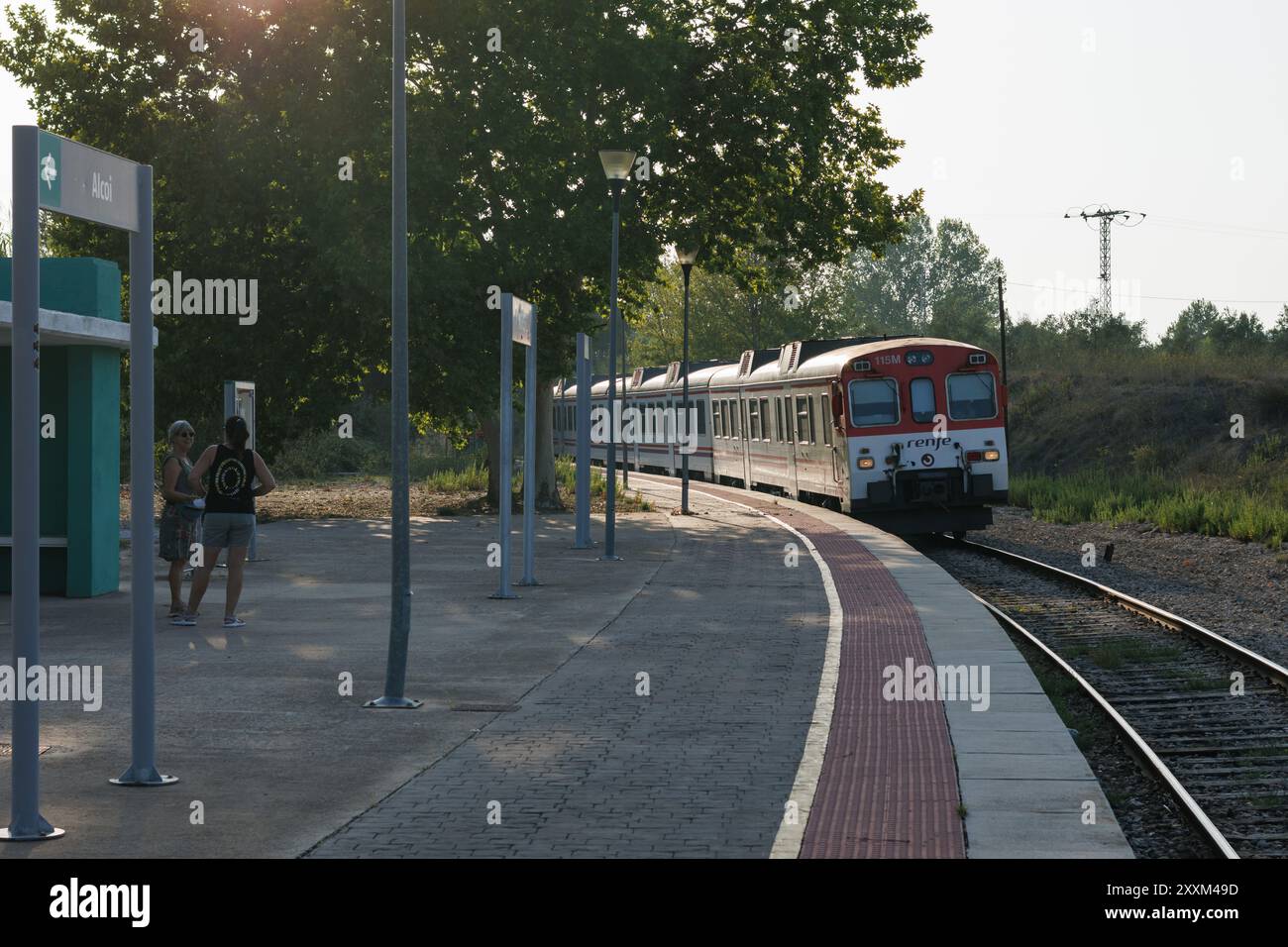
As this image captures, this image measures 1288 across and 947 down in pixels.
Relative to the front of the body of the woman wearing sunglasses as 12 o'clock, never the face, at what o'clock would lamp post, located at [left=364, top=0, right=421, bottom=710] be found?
The lamp post is roughly at 1 o'clock from the woman wearing sunglasses.

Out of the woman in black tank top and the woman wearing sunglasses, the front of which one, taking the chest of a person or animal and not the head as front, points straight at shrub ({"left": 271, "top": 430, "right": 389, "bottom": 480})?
the woman in black tank top

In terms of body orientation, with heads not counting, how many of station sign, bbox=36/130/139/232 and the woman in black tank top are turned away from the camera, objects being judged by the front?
1

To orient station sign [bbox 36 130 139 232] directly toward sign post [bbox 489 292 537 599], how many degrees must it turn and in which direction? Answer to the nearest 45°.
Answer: approximately 90° to its left

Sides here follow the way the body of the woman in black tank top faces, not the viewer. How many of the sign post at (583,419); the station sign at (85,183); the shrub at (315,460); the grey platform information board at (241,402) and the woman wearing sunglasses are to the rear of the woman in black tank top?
1

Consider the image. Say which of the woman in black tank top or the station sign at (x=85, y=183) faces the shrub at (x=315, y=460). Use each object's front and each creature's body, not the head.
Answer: the woman in black tank top

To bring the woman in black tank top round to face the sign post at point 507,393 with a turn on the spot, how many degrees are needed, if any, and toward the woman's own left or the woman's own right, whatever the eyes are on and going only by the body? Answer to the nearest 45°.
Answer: approximately 45° to the woman's own right

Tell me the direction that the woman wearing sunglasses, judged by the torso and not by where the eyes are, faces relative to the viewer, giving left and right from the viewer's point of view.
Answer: facing the viewer and to the right of the viewer

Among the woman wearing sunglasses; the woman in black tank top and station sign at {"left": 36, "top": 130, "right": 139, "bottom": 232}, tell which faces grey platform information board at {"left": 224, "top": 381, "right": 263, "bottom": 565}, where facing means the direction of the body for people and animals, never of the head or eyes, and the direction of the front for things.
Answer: the woman in black tank top

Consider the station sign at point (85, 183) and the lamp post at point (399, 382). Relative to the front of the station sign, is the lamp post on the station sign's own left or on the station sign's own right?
on the station sign's own left

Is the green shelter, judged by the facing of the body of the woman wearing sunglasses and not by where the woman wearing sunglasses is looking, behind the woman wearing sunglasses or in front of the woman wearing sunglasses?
behind

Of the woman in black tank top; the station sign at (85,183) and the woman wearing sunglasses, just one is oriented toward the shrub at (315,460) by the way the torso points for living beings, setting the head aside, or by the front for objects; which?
the woman in black tank top

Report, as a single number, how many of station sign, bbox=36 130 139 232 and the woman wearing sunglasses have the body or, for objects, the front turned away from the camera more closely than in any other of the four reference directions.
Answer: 0

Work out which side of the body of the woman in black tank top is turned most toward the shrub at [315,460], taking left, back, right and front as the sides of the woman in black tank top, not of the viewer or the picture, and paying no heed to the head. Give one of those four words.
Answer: front

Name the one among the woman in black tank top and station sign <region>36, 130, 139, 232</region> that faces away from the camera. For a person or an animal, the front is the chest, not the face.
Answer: the woman in black tank top

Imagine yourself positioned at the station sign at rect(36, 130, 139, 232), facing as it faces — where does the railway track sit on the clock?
The railway track is roughly at 10 o'clock from the station sign.

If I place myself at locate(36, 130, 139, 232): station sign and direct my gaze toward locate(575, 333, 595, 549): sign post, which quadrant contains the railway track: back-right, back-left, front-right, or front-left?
front-right

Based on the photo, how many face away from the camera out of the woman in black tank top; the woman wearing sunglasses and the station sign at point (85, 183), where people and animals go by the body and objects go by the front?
1

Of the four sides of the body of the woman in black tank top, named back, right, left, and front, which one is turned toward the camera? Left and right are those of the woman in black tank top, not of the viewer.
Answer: back

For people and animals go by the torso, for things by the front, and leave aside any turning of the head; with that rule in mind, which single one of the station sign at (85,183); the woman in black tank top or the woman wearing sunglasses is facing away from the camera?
the woman in black tank top

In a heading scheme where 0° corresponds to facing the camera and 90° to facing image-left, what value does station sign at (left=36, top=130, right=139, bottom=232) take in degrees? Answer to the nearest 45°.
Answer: approximately 315°
